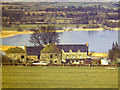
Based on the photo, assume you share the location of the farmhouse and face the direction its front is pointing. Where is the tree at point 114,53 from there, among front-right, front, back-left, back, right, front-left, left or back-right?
left

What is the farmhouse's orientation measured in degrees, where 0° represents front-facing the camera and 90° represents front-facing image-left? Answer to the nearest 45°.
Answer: approximately 0°
